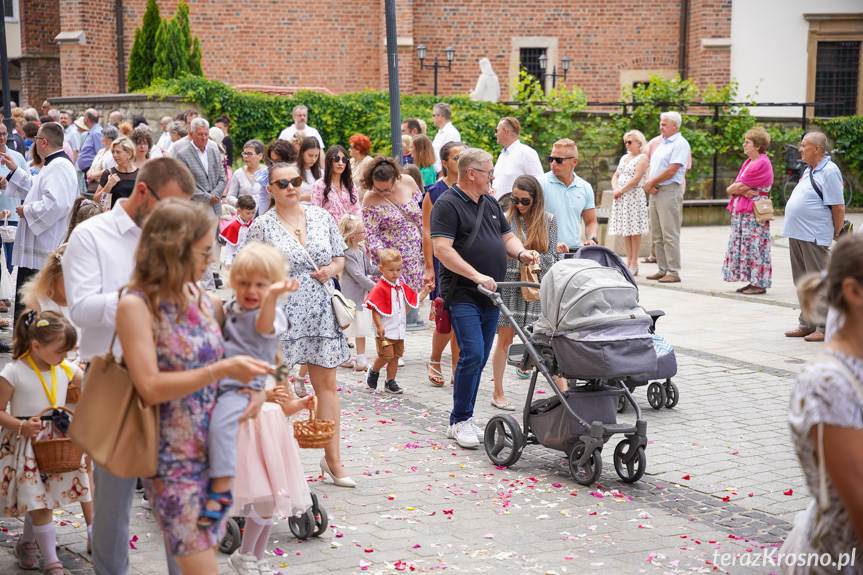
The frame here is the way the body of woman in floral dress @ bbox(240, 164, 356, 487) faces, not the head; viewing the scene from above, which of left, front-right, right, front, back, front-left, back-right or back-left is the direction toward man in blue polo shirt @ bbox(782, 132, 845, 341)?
left

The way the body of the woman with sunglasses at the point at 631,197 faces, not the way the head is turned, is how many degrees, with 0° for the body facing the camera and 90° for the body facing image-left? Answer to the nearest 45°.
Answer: approximately 45°

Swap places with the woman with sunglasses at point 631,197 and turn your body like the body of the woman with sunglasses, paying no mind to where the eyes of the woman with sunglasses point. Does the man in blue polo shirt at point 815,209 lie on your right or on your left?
on your left

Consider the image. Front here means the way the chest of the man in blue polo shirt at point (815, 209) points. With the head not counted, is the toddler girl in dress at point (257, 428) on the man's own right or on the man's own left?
on the man's own left

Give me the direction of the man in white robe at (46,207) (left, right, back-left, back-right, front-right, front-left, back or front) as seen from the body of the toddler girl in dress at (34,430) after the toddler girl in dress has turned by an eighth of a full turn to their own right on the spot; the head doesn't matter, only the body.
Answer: back

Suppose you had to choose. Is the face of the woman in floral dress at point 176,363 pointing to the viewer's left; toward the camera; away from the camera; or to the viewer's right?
to the viewer's right

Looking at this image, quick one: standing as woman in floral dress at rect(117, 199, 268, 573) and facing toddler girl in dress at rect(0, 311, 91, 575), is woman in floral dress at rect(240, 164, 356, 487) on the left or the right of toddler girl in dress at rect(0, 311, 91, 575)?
right

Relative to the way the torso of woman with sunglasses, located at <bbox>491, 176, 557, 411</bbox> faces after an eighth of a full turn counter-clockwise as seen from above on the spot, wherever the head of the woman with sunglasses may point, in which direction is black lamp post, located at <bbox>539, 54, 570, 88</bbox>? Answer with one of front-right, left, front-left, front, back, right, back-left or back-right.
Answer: back-left

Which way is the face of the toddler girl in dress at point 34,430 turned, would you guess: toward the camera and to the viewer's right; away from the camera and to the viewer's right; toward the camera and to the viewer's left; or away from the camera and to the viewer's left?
toward the camera and to the viewer's right

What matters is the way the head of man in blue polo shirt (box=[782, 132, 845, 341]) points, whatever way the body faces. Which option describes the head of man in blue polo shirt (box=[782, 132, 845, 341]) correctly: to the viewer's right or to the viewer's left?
to the viewer's left

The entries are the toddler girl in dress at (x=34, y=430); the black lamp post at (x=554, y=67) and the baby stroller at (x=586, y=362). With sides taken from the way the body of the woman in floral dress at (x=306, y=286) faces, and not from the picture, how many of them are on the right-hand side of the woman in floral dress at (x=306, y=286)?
1
